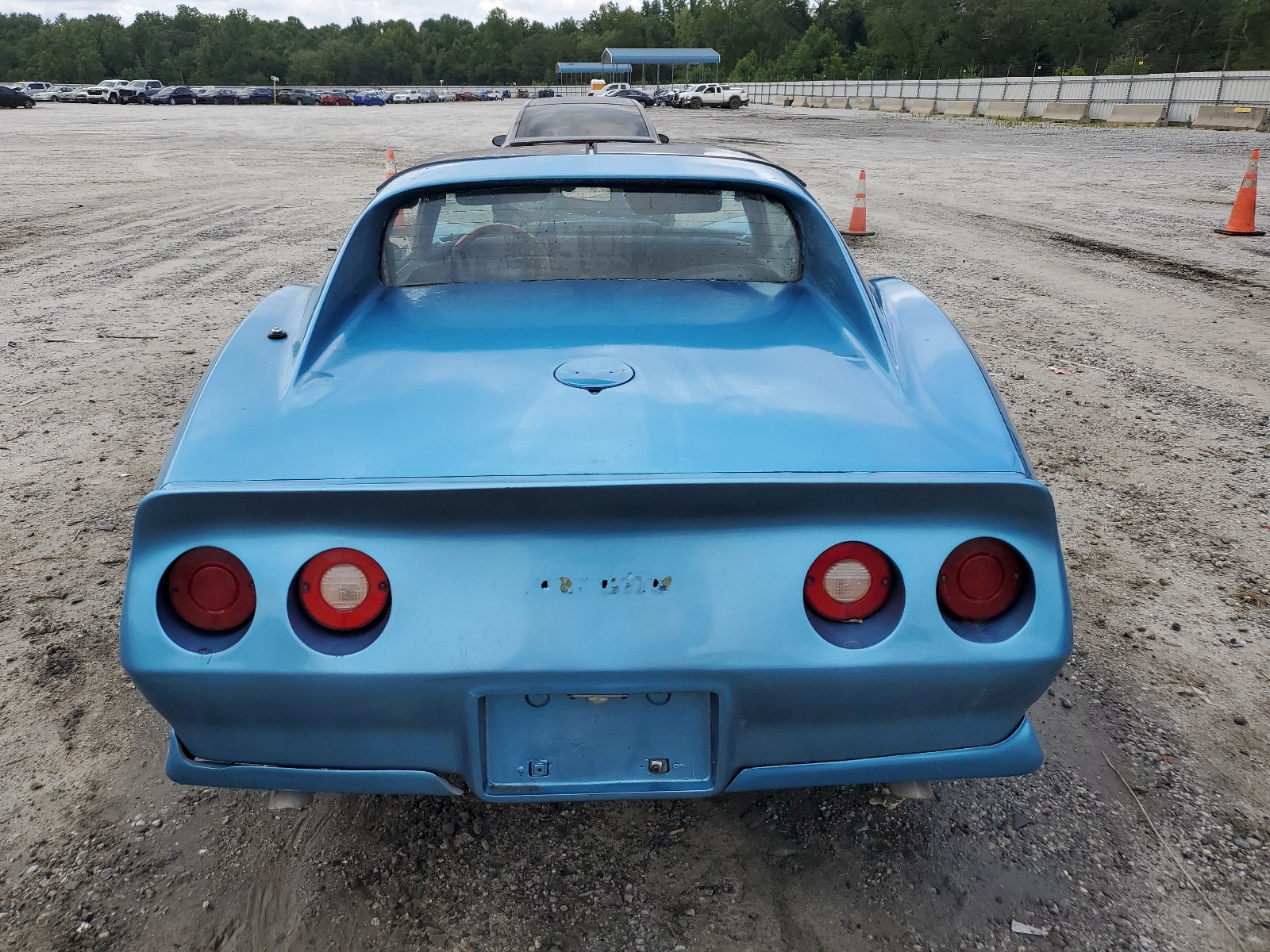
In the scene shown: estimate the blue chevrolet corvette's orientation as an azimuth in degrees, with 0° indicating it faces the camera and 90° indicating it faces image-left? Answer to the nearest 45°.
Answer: approximately 180°

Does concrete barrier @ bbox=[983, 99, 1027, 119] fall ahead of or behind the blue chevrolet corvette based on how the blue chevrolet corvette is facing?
ahead

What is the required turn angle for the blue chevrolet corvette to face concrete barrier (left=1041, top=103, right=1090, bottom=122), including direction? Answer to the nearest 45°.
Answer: approximately 45° to its right

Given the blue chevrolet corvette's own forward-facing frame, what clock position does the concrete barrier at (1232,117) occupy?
The concrete barrier is roughly at 1 o'clock from the blue chevrolet corvette.

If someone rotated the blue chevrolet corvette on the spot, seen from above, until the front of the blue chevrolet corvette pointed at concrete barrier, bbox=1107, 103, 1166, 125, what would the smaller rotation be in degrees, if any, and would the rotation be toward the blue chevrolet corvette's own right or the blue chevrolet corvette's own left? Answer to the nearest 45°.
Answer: approximately 45° to the blue chevrolet corvette's own right
